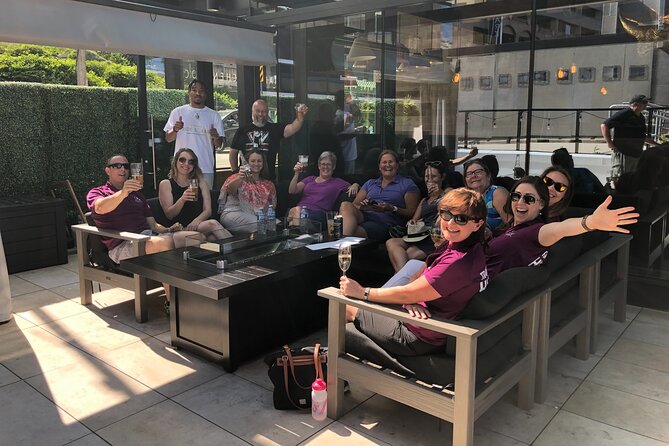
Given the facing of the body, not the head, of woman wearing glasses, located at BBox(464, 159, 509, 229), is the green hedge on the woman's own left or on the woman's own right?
on the woman's own right

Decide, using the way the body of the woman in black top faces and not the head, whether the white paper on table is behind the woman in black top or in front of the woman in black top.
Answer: in front

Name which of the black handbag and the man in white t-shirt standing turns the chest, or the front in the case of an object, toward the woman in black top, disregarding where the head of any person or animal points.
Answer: the man in white t-shirt standing

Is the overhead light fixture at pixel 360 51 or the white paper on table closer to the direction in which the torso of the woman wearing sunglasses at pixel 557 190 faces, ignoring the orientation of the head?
the white paper on table

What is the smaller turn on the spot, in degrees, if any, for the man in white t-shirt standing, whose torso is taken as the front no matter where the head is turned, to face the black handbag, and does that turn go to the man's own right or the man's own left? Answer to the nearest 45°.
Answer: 0° — they already face it

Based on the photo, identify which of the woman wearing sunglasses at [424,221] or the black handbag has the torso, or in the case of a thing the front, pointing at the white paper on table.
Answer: the woman wearing sunglasses

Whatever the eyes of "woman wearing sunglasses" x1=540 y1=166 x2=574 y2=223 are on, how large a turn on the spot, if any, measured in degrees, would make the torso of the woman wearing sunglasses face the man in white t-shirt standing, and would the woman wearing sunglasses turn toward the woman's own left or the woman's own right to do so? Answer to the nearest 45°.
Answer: approximately 90° to the woman's own right

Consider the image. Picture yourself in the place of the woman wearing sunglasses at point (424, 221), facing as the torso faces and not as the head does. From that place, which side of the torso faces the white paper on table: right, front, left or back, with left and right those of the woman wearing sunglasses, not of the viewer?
front

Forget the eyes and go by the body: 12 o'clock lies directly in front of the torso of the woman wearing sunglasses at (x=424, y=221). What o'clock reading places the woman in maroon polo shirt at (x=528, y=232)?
The woman in maroon polo shirt is roughly at 10 o'clock from the woman wearing sunglasses.

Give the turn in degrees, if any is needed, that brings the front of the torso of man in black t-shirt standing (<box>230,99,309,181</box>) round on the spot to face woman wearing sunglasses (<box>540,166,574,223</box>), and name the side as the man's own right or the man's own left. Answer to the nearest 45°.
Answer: approximately 45° to the man's own left

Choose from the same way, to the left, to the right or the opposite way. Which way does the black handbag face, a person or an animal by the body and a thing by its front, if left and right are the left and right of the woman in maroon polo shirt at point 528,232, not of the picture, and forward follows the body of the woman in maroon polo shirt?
to the left

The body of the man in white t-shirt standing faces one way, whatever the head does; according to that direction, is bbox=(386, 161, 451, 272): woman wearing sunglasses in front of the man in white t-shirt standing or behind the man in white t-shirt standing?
in front
